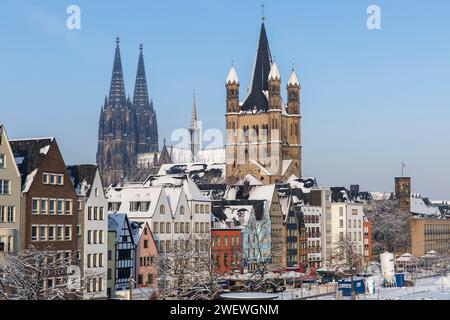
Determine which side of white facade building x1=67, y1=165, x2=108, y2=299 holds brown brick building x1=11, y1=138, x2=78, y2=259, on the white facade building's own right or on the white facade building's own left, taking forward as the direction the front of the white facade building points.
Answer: on the white facade building's own right

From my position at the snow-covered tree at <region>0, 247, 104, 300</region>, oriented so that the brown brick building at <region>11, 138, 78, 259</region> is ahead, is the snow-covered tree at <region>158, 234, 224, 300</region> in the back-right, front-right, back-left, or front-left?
front-right

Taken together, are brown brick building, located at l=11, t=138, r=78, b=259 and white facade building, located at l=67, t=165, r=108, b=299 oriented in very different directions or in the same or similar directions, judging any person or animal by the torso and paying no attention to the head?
same or similar directions

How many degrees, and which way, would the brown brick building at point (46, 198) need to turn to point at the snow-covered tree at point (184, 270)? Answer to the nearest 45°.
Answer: approximately 45° to its left

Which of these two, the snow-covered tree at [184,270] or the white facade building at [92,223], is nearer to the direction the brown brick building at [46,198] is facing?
the snow-covered tree

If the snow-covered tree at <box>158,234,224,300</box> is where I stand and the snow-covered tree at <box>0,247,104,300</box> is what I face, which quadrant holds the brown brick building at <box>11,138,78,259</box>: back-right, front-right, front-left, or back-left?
front-right

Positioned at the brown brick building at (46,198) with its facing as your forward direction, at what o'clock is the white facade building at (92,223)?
The white facade building is roughly at 9 o'clock from the brown brick building.

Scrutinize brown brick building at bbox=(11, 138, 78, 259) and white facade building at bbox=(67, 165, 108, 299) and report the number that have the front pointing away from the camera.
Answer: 0
